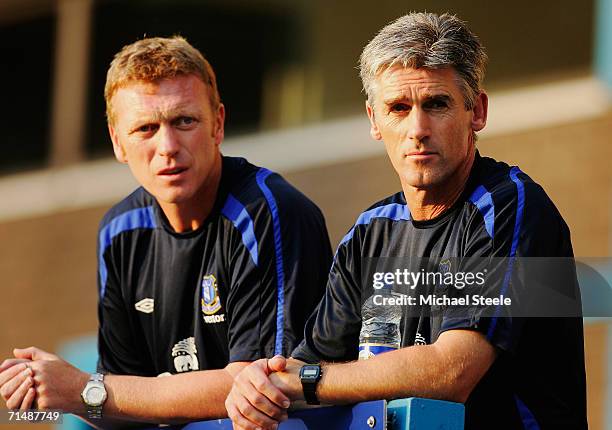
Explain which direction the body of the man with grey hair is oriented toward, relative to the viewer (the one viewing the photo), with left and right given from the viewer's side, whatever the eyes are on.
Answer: facing the viewer and to the left of the viewer
